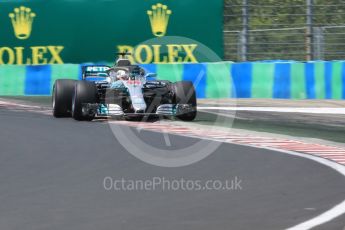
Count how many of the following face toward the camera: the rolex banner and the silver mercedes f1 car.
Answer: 2

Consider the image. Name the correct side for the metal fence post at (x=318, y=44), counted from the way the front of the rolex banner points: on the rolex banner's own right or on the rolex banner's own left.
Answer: on the rolex banner's own left

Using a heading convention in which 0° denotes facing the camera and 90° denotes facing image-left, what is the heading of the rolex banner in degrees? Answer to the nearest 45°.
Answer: approximately 0°

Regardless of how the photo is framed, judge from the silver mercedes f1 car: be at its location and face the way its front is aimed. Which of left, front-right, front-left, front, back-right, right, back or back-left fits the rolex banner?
back

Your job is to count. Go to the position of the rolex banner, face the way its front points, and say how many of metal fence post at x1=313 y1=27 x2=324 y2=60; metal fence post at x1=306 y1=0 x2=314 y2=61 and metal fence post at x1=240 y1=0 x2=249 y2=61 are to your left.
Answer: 3

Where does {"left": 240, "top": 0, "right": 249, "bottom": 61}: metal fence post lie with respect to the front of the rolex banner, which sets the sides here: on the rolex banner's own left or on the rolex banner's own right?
on the rolex banner's own left

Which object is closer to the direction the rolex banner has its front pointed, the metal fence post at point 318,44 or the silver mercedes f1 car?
the silver mercedes f1 car

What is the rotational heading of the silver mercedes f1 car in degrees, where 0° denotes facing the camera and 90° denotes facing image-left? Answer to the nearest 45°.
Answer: approximately 0°

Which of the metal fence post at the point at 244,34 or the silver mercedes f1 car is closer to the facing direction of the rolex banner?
the silver mercedes f1 car
